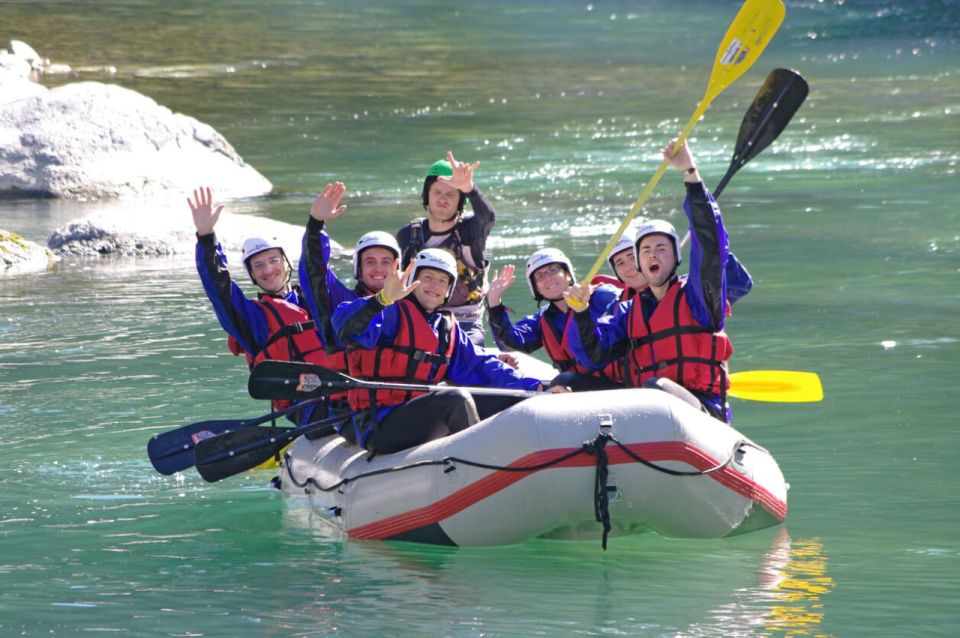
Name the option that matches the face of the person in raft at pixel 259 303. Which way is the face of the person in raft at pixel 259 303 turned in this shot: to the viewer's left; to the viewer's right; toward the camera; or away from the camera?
toward the camera

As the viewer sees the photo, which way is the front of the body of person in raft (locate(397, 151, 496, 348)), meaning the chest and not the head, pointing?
toward the camera

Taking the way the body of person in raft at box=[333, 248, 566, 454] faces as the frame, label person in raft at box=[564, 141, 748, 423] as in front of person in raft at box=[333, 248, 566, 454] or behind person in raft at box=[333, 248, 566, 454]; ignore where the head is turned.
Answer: in front

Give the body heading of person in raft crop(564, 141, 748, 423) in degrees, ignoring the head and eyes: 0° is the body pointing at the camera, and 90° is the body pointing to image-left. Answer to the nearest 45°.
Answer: approximately 45°

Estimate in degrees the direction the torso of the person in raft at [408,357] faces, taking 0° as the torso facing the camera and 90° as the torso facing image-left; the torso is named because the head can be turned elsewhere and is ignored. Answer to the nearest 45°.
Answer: approximately 315°

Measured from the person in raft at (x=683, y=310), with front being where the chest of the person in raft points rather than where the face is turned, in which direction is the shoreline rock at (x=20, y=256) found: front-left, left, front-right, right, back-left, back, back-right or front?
right

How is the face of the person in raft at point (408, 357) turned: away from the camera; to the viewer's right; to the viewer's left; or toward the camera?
toward the camera

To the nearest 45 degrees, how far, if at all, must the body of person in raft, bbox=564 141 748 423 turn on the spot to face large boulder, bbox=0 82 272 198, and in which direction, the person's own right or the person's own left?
approximately 90° to the person's own right

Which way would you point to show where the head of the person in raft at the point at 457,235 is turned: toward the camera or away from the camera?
toward the camera

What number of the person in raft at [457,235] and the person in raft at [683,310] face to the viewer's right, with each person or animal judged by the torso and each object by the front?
0

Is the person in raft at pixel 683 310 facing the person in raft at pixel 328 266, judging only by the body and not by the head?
no

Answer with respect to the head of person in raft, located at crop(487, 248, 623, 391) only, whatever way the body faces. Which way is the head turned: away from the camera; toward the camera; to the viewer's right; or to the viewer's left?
toward the camera

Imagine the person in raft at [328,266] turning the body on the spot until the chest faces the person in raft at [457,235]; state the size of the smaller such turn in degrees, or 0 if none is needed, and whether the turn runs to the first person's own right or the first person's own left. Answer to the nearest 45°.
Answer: approximately 90° to the first person's own left

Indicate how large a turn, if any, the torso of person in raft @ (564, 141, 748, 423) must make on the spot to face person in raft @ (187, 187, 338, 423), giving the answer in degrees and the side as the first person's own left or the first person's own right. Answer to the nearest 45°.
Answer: approximately 45° to the first person's own right

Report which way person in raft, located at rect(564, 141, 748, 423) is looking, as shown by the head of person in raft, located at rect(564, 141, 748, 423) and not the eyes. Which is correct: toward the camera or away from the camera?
toward the camera

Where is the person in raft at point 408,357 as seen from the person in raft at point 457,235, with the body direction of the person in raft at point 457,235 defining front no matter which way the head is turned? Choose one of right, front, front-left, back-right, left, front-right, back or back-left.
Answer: front

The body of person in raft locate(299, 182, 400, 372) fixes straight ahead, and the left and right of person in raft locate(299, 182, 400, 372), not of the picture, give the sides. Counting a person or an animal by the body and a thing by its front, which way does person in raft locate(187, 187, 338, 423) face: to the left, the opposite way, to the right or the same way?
the same way

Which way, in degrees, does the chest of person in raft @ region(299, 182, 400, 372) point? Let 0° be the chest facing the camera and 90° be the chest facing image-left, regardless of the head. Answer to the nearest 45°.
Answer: approximately 315°
